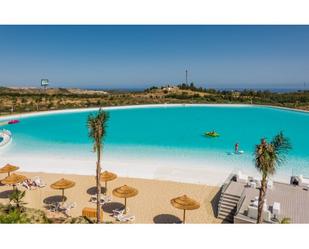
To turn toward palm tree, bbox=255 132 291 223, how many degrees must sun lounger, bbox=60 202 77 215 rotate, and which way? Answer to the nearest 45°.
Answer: approximately 90° to its right

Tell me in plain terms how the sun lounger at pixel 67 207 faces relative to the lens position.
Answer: facing away from the viewer and to the right of the viewer

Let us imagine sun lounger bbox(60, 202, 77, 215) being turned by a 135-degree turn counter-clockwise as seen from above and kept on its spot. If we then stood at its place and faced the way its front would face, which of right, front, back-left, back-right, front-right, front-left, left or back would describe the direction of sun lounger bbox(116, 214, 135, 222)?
back-left

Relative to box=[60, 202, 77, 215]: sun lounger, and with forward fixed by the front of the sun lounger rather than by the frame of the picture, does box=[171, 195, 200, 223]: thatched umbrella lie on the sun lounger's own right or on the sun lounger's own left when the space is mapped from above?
on the sun lounger's own right

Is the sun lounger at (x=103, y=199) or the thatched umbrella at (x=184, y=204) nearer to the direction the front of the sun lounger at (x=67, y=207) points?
the sun lounger

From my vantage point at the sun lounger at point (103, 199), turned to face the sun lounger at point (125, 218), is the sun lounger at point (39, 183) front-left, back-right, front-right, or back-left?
back-right
